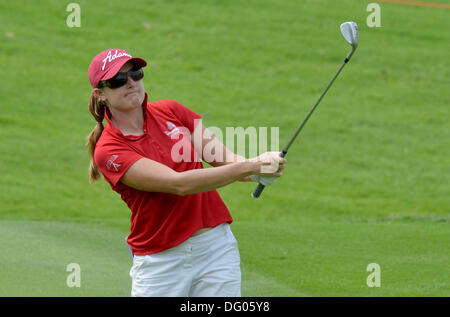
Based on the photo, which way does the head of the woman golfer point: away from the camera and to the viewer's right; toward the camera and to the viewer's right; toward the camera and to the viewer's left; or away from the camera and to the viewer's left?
toward the camera and to the viewer's right

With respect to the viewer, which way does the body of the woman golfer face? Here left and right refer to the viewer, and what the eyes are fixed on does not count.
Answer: facing the viewer and to the right of the viewer
